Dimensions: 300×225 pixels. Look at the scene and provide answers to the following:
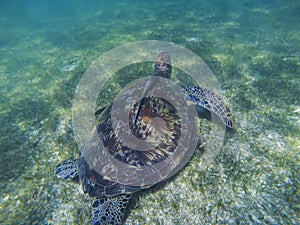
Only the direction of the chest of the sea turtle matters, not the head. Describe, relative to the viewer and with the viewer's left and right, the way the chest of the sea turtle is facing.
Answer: facing away from the viewer and to the right of the viewer

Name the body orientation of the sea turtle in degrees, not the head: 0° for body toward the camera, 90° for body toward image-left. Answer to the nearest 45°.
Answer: approximately 225°
